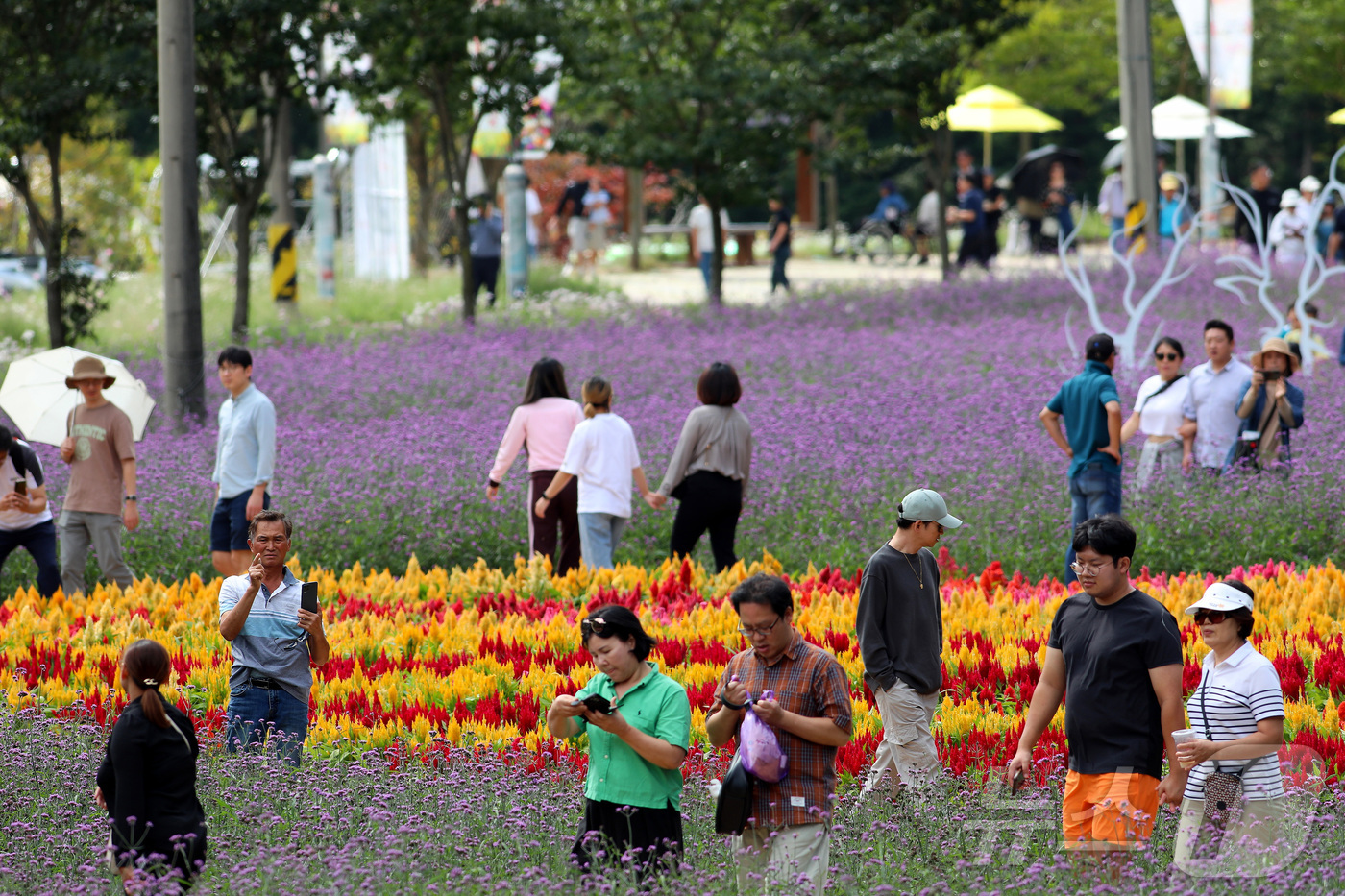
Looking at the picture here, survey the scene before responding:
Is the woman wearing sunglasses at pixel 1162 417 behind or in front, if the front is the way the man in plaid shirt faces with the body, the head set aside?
behind

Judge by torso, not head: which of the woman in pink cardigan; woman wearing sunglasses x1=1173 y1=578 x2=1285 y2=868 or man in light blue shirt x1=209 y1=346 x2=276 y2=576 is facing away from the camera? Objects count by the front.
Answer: the woman in pink cardigan

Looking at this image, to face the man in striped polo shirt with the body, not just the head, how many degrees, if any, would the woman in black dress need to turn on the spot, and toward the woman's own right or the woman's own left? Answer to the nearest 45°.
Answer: approximately 45° to the woman's own right

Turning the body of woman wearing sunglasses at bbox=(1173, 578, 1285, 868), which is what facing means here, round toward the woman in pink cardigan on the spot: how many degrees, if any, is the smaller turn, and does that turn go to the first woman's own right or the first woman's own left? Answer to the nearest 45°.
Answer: approximately 90° to the first woman's own right

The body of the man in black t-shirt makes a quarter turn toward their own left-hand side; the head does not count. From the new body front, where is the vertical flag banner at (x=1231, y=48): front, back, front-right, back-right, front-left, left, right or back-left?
back-left

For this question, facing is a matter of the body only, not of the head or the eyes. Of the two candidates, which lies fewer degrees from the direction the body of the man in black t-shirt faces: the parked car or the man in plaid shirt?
the man in plaid shirt

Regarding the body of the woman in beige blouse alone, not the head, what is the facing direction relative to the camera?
away from the camera

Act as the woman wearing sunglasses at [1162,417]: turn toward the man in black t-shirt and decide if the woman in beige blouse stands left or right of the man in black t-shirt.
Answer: right

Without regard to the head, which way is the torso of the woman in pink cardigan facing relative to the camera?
away from the camera

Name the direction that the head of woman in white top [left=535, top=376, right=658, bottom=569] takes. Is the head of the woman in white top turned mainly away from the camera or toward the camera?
away from the camera

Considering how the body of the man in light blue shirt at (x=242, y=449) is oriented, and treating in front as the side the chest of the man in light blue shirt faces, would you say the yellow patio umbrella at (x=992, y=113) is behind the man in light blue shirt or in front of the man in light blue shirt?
behind

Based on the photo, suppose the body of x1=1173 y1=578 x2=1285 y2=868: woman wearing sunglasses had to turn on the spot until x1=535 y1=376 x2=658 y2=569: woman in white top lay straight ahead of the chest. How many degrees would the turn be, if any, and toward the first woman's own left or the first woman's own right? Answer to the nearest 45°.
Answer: approximately 90° to the first woman's own right
